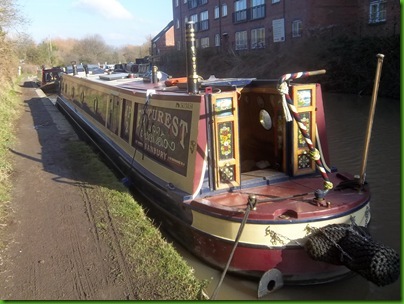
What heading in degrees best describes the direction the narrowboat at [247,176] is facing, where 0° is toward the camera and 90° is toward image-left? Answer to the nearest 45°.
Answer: approximately 135°

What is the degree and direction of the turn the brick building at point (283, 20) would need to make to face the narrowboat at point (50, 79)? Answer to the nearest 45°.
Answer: approximately 45° to its right

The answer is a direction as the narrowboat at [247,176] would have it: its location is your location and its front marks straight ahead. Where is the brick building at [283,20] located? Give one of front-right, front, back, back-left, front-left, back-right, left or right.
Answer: front-right

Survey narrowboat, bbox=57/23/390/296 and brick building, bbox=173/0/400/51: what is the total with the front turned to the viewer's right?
0

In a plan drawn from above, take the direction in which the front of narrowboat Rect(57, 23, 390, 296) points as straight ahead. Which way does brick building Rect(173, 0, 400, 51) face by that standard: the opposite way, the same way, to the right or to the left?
to the left

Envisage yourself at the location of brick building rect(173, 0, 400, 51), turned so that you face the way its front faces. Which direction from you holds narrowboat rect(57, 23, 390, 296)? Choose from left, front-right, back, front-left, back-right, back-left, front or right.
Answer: front-left

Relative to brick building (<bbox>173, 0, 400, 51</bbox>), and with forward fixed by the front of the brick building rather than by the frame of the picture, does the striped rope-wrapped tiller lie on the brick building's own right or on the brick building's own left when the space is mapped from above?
on the brick building's own left

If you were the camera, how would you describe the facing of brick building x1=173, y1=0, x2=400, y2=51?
facing the viewer and to the left of the viewer
